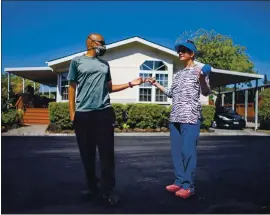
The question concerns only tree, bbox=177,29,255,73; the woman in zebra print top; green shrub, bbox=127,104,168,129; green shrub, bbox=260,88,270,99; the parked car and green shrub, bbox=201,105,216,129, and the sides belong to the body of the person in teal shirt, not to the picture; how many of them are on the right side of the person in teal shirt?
0

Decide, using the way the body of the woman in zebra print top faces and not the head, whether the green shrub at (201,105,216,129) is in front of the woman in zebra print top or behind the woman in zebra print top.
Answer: behind

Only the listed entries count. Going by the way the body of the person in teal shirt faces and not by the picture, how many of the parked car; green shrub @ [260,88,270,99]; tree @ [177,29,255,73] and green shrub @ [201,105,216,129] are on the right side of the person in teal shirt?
0

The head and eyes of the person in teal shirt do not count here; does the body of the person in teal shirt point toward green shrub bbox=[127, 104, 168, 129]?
no

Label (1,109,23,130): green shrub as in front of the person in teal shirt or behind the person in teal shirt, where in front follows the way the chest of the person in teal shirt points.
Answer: behind

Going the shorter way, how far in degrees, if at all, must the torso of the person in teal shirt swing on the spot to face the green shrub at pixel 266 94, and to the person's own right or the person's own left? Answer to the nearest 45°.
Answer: approximately 90° to the person's own left

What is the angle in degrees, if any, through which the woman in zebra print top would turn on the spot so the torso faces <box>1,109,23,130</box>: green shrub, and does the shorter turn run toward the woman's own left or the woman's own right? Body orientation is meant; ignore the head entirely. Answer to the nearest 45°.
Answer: approximately 90° to the woman's own right

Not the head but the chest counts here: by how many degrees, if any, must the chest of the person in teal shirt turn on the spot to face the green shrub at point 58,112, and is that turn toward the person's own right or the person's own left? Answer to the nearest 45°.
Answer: approximately 135° to the person's own left

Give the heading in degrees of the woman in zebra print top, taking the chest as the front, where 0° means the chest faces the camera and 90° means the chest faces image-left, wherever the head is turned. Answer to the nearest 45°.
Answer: approximately 45°

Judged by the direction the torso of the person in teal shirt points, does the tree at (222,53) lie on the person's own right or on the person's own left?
on the person's own left

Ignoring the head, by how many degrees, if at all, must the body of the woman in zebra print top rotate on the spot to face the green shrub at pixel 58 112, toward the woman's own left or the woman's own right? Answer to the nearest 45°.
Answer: approximately 90° to the woman's own right

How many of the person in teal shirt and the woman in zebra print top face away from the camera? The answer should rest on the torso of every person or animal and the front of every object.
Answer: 0

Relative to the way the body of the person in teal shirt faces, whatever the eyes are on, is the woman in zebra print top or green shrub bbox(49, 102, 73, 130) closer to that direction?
the woman in zebra print top

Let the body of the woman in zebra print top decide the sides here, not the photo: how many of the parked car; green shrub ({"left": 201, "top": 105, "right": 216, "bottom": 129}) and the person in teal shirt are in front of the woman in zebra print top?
1

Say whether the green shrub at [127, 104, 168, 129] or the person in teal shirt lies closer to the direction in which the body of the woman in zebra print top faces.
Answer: the person in teal shirt

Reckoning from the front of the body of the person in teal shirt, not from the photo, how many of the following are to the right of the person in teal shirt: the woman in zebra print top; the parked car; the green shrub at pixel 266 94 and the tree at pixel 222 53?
0
